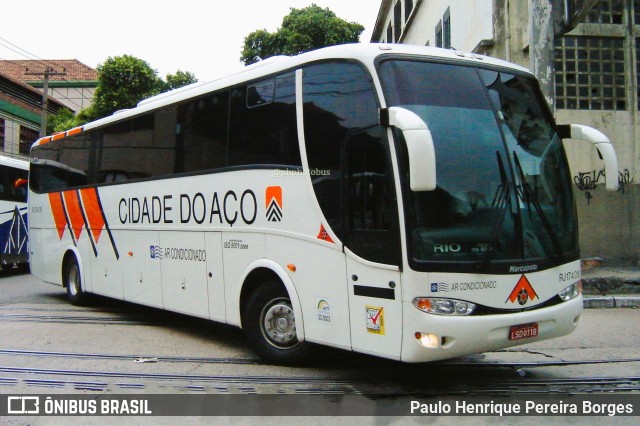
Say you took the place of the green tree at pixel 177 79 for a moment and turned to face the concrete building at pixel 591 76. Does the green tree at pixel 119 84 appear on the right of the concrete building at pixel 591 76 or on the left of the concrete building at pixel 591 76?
right

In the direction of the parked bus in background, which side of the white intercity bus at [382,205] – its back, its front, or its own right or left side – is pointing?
back

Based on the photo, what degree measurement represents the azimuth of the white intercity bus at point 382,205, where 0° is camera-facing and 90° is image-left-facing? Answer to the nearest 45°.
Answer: approximately 315°

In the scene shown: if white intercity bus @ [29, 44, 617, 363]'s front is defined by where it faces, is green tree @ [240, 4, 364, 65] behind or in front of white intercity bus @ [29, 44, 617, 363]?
behind

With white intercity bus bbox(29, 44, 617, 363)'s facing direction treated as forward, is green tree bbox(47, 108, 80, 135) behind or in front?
behind

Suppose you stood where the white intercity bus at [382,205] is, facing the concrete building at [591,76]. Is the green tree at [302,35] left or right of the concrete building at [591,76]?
left

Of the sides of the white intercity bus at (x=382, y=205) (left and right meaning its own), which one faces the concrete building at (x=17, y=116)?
back

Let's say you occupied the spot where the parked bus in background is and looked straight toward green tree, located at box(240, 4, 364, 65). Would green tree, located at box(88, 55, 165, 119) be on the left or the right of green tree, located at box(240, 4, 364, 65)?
left

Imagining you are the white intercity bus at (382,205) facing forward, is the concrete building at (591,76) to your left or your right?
on your left
